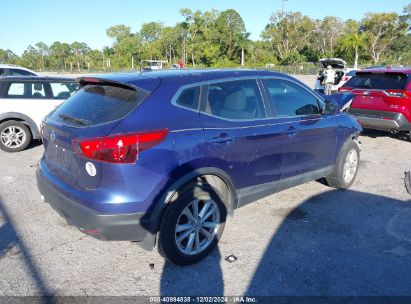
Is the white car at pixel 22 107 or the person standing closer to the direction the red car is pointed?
the person standing

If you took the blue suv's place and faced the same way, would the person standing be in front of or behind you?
in front

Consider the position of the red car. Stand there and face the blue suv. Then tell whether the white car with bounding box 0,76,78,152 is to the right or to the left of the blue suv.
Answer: right

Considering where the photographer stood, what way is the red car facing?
facing away from the viewer and to the right of the viewer

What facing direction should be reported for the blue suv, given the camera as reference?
facing away from the viewer and to the right of the viewer

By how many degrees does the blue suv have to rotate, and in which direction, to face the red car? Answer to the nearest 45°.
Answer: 0° — it already faces it

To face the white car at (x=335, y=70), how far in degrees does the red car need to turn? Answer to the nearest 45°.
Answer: approximately 45° to its left

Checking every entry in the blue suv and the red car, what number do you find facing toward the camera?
0
